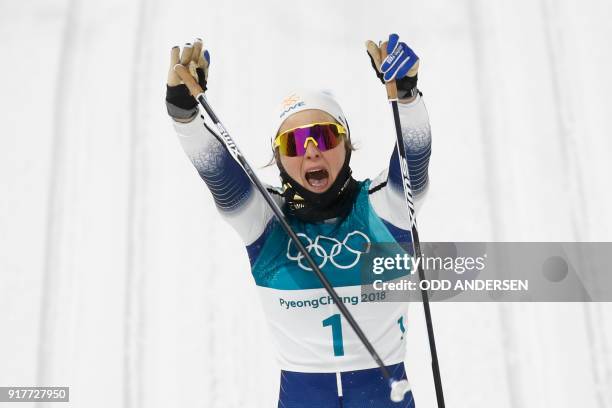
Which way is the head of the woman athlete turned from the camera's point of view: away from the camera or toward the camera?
toward the camera

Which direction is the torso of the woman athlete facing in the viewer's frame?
toward the camera
